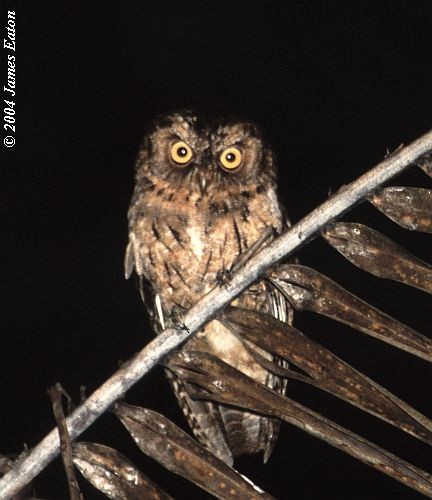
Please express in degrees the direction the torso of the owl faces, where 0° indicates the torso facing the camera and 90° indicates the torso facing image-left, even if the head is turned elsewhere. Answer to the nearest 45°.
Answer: approximately 0°
